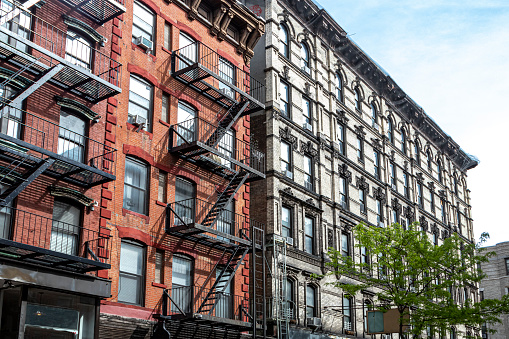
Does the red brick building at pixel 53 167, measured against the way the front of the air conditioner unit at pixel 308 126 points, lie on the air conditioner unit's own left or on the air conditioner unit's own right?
on the air conditioner unit's own right

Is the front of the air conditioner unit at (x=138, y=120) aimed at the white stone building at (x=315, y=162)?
no

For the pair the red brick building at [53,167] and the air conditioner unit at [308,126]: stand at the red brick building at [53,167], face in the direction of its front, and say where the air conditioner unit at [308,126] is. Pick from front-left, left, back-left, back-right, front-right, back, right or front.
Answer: left

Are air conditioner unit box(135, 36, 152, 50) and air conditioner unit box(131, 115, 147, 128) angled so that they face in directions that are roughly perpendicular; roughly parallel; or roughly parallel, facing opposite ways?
roughly parallel

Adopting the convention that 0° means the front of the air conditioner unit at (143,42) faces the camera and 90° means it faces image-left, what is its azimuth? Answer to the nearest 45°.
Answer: approximately 315°

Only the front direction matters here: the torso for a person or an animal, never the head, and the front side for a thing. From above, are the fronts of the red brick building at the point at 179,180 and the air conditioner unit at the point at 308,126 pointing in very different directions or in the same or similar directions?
same or similar directions

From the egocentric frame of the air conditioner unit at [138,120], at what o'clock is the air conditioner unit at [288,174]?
the air conditioner unit at [288,174] is roughly at 9 o'clock from the air conditioner unit at [138,120].

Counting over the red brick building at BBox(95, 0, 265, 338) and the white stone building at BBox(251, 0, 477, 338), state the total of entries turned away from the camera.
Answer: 0

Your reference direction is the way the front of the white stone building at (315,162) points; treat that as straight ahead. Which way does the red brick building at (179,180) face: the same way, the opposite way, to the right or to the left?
the same way

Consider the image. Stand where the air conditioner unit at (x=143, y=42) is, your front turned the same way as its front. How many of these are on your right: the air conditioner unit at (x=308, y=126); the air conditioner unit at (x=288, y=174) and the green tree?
0

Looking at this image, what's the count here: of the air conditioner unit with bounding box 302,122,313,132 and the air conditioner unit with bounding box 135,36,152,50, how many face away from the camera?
0

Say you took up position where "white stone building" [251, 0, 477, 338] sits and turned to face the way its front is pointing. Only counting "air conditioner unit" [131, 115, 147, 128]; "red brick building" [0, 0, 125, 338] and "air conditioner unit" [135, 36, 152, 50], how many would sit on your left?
0

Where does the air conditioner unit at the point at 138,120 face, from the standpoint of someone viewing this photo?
facing the viewer and to the right of the viewer

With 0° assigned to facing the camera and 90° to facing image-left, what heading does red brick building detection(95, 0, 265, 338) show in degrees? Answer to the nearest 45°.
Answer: approximately 315°

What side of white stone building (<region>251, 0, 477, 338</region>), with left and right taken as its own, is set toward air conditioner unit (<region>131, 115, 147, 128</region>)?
right

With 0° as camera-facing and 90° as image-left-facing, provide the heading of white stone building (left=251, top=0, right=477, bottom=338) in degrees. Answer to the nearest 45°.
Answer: approximately 315°

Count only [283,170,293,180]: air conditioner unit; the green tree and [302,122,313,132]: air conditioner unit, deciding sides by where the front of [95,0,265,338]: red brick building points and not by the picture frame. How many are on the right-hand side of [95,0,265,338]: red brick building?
0

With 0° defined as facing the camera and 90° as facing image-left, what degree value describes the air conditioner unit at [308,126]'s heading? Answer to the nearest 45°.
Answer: approximately 315°

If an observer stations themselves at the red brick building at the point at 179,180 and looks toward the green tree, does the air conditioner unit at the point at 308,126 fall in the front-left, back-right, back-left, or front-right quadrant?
front-left

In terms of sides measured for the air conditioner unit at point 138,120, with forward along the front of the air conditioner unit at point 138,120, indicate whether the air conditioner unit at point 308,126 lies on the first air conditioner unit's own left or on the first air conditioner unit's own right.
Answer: on the first air conditioner unit's own left

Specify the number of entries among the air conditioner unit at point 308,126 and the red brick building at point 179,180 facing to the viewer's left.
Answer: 0

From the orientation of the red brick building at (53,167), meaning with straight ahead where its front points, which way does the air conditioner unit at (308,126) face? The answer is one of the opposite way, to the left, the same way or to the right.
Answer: the same way
